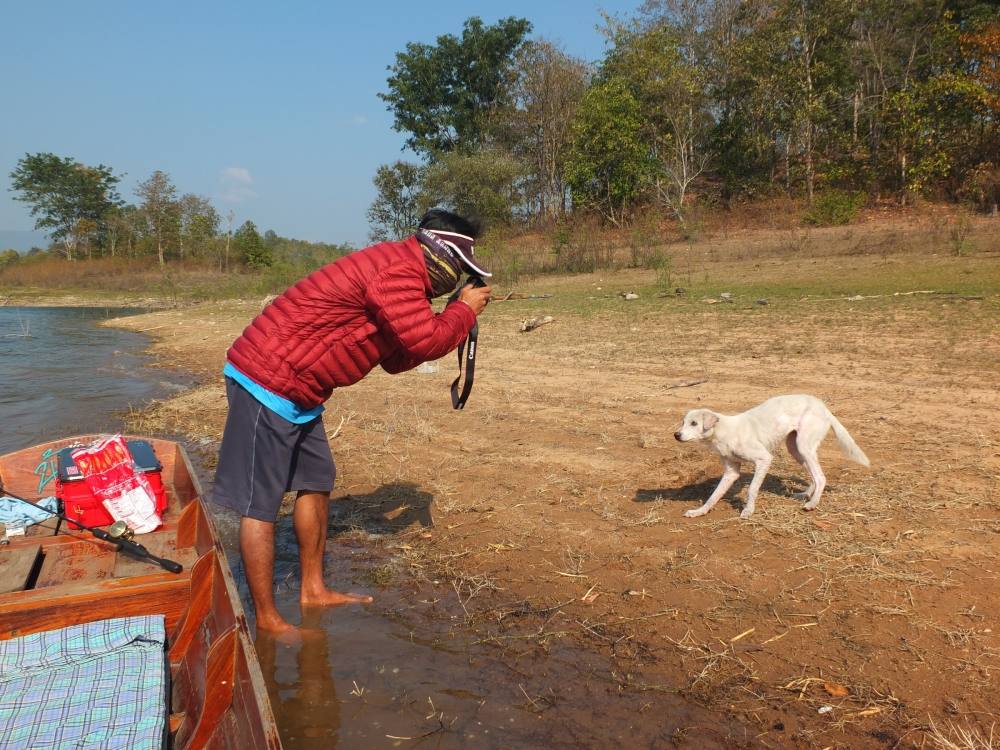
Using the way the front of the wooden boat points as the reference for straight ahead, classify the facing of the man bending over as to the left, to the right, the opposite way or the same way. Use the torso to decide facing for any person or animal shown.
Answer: to the right

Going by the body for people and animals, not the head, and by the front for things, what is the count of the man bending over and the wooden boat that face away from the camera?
1

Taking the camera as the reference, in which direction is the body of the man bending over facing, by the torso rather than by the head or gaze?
to the viewer's right

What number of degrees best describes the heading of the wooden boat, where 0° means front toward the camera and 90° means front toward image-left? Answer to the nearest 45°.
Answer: approximately 180°

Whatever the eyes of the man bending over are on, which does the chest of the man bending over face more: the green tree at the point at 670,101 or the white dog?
the white dog

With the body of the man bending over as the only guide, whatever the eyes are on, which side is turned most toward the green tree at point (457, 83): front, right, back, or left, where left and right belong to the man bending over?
left

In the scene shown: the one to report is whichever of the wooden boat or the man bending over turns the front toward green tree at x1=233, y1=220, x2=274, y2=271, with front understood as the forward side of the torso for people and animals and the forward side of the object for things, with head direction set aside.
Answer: the wooden boat

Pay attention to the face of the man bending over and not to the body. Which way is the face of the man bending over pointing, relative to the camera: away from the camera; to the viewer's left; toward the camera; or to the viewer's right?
to the viewer's right

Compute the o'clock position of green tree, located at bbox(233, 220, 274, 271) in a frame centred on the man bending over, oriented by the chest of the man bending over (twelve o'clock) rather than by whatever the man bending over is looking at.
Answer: The green tree is roughly at 9 o'clock from the man bending over.

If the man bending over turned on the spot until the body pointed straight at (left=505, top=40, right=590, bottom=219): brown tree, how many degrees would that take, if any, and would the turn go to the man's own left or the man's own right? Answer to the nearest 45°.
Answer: approximately 90° to the man's own left

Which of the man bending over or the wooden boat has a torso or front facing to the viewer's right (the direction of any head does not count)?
the man bending over
